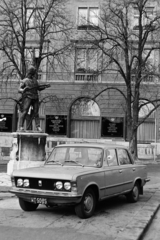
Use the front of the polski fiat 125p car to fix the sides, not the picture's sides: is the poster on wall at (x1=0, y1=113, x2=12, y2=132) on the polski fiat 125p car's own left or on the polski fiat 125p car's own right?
on the polski fiat 125p car's own right

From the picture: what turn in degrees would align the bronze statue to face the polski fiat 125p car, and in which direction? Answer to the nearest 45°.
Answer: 0° — it already faces it

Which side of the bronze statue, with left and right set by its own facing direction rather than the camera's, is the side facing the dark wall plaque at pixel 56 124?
back

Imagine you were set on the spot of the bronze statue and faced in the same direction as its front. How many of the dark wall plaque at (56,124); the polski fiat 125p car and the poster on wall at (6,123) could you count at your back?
2

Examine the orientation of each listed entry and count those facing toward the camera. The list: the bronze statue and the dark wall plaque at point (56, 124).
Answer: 2

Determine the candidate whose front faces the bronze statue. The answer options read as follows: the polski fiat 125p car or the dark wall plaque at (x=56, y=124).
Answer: the dark wall plaque

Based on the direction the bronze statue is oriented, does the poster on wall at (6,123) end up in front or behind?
behind

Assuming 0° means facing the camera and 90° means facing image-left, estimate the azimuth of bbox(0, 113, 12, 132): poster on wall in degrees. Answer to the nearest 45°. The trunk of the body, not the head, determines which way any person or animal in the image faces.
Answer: approximately 0°

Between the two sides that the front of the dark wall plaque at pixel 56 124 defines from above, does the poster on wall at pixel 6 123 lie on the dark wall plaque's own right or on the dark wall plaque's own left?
on the dark wall plaque's own right

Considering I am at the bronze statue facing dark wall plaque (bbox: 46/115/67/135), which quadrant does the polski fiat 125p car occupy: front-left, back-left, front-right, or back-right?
back-right

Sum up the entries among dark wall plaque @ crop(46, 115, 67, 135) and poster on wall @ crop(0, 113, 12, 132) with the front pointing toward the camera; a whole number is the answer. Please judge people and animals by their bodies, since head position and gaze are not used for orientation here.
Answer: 2

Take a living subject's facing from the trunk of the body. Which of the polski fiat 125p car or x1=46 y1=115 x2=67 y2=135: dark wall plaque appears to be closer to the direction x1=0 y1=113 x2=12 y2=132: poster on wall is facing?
the polski fiat 125p car
